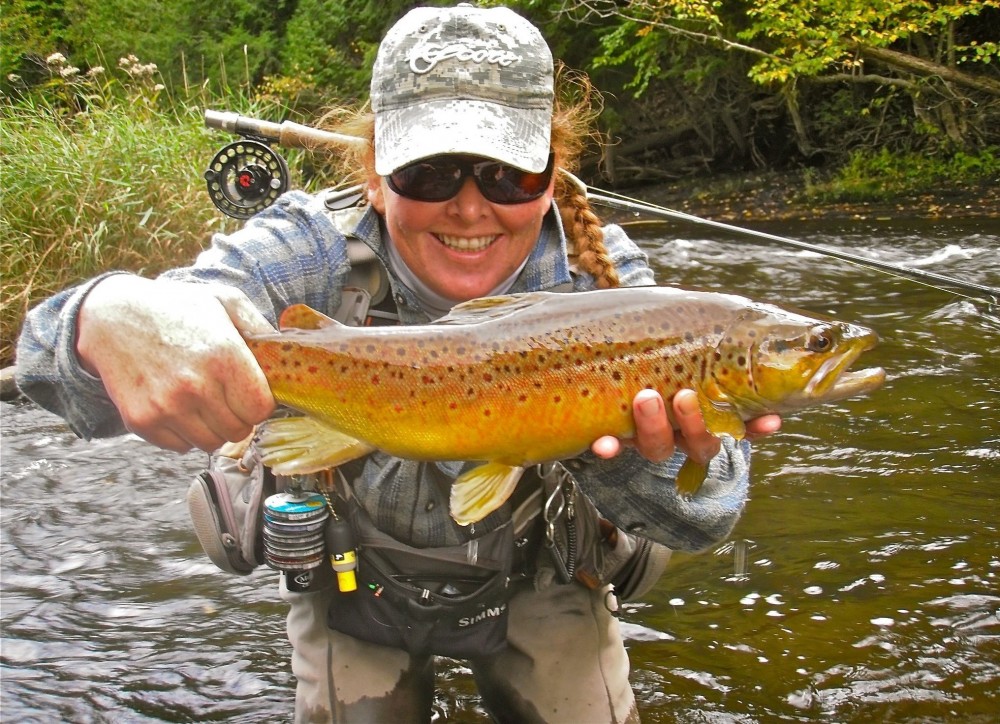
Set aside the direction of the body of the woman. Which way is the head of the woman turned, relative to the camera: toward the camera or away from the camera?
toward the camera

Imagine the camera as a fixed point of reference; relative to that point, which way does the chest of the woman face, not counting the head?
toward the camera
